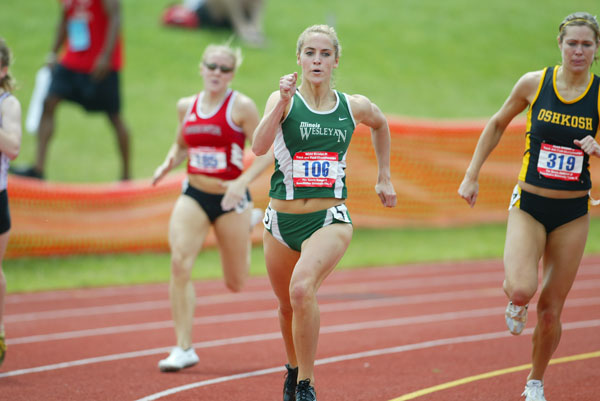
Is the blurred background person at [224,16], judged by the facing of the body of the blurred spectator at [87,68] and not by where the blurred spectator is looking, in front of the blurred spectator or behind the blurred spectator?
behind

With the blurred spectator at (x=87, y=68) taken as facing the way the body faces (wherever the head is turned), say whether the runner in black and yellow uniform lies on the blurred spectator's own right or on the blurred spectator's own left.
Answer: on the blurred spectator's own left

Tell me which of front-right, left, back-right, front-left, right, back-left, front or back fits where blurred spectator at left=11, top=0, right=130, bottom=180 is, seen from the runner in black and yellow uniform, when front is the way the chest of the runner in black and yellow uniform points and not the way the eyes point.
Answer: back-right

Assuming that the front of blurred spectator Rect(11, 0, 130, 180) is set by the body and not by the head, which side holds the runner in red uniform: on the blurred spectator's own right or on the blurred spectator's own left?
on the blurred spectator's own left

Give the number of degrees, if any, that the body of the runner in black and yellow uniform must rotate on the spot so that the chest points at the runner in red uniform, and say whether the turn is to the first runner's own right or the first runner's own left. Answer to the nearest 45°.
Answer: approximately 90° to the first runner's own right

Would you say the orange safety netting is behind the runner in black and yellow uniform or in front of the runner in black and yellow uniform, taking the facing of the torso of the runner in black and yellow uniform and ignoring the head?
behind
